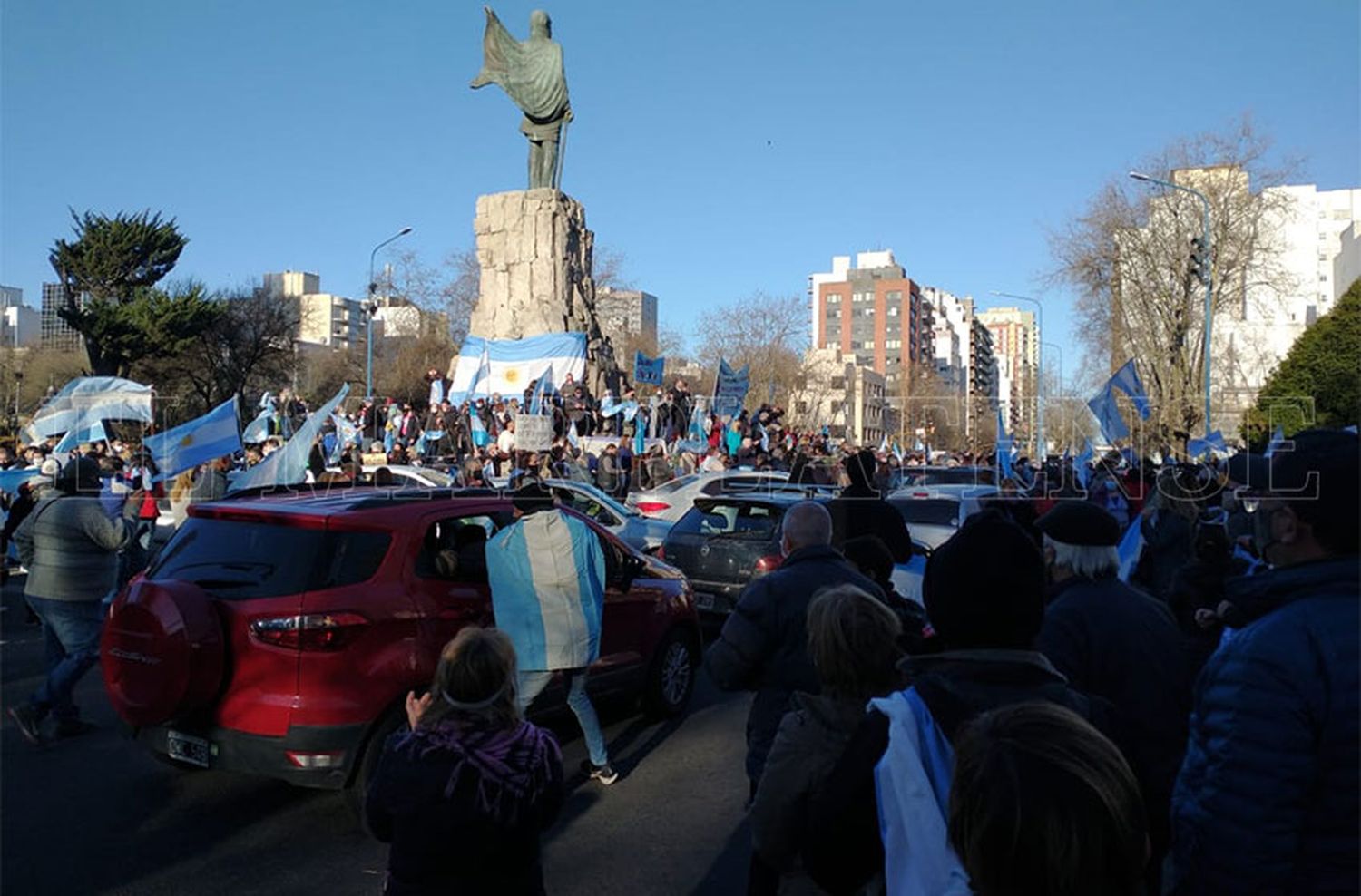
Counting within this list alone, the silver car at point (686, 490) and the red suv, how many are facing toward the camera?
0

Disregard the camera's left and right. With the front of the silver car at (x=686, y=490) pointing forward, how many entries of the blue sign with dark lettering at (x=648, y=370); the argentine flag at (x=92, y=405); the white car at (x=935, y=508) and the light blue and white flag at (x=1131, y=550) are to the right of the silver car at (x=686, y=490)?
2

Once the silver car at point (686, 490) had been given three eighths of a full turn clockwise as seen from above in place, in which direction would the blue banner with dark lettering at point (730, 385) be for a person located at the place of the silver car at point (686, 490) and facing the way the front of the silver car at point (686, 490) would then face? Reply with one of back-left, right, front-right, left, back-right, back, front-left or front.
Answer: back

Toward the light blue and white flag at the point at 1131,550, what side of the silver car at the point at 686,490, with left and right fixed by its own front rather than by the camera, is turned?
right

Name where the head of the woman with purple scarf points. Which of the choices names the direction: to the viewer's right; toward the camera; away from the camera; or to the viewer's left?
away from the camera

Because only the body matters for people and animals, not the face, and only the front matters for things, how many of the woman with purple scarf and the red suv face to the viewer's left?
0

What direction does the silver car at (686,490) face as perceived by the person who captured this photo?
facing away from the viewer and to the right of the viewer

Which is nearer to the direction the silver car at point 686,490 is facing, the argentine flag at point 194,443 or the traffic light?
the traffic light

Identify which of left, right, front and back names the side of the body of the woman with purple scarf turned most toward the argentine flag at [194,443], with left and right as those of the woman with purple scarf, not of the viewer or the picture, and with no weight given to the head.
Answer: front

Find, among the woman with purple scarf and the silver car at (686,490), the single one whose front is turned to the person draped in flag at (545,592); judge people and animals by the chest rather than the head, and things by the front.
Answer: the woman with purple scarf

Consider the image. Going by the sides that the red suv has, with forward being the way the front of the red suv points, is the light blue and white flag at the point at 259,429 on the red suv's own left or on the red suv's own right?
on the red suv's own left

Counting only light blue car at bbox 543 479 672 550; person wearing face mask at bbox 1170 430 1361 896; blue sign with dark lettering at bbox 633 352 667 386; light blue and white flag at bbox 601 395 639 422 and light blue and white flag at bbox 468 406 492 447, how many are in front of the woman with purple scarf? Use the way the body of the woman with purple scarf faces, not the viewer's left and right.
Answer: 4

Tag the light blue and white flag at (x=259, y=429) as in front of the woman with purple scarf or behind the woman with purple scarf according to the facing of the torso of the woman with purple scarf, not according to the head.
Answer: in front

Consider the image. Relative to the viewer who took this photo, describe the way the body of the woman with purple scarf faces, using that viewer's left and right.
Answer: facing away from the viewer

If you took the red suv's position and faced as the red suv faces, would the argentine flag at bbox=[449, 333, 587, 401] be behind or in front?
in front
